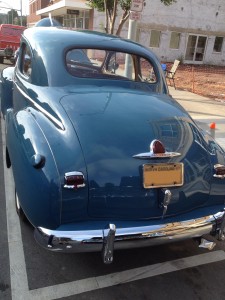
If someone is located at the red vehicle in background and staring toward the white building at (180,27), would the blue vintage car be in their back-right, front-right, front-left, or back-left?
back-right

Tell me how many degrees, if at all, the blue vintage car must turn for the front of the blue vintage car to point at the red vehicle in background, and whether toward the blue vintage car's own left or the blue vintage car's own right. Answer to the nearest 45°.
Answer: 0° — it already faces it

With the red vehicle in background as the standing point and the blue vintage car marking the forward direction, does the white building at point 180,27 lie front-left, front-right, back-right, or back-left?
back-left

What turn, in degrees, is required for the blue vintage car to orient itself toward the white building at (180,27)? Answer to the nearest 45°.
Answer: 0° — it already faces it

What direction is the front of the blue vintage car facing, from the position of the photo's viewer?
facing away from the viewer
